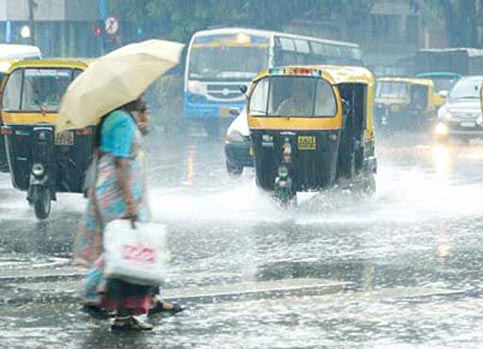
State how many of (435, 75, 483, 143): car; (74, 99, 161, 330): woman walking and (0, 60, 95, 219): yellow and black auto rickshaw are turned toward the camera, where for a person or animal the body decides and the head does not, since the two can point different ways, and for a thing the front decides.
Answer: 2

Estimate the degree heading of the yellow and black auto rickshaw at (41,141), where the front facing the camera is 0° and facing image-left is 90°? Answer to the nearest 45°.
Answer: approximately 0°

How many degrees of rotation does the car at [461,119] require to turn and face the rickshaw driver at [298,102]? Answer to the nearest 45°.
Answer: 0° — it already faces them

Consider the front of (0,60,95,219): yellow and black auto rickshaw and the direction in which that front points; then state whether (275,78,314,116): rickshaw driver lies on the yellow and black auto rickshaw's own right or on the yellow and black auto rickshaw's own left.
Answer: on the yellow and black auto rickshaw's own left

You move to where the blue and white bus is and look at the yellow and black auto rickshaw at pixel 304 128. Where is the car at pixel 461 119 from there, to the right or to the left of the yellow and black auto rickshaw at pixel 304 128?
left

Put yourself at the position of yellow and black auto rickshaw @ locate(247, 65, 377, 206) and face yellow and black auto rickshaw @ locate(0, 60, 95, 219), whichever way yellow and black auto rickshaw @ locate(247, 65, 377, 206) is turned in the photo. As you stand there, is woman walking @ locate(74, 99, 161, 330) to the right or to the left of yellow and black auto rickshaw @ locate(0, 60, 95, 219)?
left
